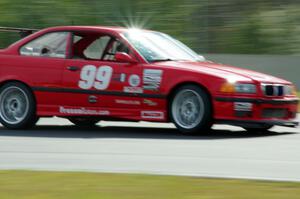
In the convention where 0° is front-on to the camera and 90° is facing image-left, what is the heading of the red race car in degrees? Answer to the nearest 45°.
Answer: approximately 315°
